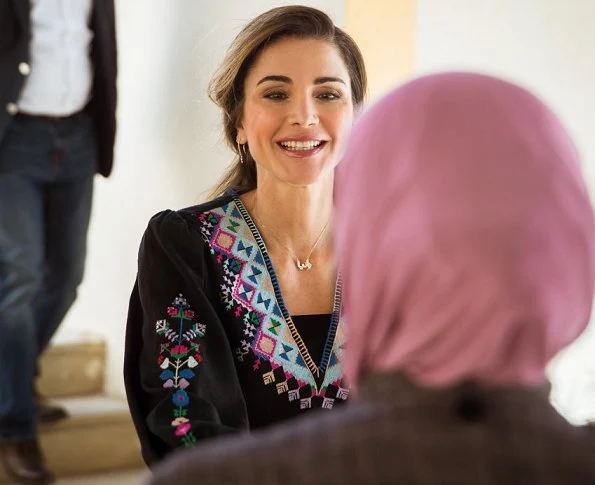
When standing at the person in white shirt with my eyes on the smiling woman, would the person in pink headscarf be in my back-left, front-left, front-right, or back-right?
front-right

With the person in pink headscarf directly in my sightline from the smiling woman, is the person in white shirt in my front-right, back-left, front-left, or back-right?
back-right

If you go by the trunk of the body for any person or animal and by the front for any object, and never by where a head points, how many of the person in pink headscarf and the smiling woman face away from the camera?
1

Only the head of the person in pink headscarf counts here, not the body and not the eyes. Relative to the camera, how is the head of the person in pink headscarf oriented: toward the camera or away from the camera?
away from the camera

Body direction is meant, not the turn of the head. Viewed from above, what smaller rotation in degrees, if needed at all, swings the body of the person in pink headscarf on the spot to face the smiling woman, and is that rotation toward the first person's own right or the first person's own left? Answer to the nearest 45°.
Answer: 0° — they already face them

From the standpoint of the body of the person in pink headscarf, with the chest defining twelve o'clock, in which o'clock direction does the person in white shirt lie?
The person in white shirt is roughly at 11 o'clock from the person in pink headscarf.

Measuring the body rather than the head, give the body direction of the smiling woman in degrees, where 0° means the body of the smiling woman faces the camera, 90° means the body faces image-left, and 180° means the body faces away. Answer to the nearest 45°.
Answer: approximately 315°

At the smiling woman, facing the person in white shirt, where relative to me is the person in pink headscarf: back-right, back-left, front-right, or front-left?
back-left

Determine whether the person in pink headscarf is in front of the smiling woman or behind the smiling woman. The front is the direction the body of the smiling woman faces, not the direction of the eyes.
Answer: in front

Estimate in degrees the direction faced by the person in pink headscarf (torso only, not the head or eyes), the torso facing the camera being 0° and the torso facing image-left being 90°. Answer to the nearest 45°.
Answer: approximately 180°

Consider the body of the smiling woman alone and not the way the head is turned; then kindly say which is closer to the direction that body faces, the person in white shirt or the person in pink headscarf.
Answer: the person in pink headscarf

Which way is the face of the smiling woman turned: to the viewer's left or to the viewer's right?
to the viewer's right
